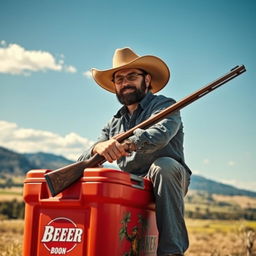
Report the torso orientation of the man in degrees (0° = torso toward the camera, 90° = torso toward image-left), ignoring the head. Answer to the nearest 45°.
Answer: approximately 45°
